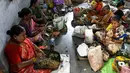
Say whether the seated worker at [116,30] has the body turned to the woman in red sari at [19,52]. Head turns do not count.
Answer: yes

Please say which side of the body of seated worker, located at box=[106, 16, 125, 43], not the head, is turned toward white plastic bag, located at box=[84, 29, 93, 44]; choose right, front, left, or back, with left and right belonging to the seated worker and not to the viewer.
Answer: front

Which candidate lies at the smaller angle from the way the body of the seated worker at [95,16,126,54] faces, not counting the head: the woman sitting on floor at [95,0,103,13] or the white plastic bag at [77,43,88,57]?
the white plastic bag

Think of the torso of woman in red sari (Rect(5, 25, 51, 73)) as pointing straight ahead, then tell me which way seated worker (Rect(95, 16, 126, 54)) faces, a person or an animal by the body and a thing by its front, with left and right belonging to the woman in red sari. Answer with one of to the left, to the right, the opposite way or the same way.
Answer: the opposite way

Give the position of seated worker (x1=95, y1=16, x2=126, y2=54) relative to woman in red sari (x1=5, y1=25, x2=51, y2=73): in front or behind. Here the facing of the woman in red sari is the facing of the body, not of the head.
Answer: in front

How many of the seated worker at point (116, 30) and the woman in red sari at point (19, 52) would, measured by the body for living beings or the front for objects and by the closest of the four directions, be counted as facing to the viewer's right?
1

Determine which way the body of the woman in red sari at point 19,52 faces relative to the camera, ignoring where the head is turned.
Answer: to the viewer's right

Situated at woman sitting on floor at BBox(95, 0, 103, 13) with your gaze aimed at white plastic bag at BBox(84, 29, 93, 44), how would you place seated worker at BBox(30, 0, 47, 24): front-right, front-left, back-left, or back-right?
front-right

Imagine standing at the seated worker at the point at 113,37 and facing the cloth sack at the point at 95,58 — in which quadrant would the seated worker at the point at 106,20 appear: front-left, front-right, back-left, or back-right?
back-right

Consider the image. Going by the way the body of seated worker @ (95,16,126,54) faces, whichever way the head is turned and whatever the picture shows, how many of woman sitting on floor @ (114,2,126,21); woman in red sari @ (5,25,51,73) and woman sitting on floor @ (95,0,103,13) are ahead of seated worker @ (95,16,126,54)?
1

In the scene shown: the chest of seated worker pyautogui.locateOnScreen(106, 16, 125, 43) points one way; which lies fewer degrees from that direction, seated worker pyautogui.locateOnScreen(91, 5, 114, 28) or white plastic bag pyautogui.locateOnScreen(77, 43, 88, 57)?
the white plastic bag

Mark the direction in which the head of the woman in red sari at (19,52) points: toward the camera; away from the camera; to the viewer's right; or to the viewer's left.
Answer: to the viewer's right

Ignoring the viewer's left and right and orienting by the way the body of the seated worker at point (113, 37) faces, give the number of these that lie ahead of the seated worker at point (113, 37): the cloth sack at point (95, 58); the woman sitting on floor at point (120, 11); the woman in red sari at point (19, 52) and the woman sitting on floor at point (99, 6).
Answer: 2

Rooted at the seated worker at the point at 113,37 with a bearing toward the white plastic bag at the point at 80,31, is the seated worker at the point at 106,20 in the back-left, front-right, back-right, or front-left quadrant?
front-right

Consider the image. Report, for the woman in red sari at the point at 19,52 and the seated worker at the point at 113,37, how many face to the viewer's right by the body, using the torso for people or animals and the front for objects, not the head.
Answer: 1
